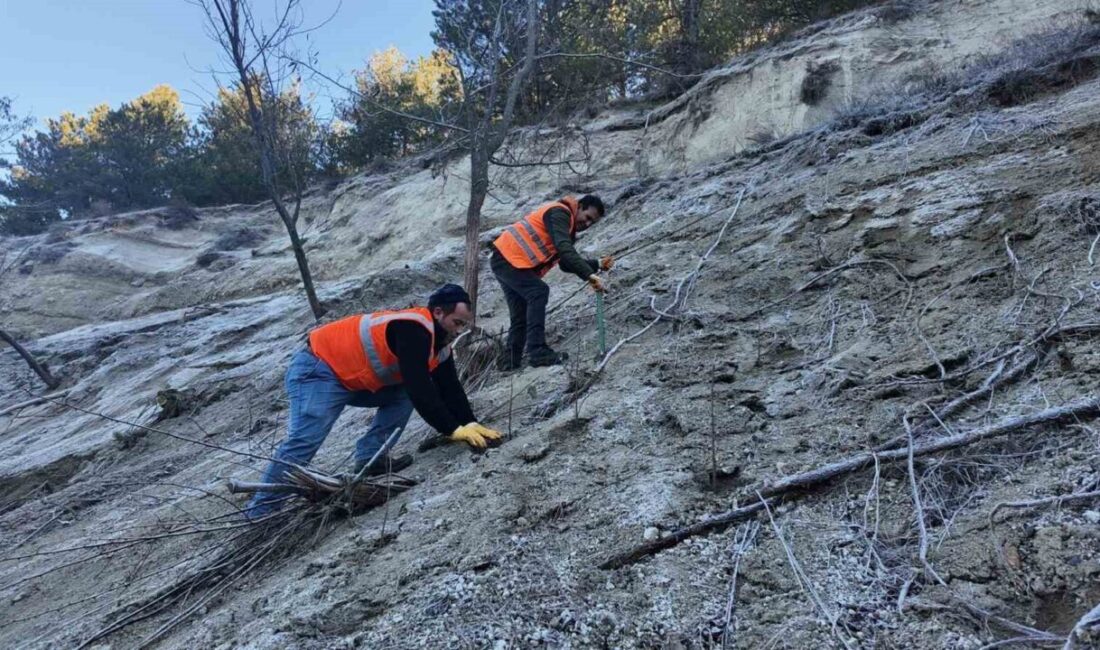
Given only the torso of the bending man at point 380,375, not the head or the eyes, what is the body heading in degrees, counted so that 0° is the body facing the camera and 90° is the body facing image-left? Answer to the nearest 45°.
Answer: approximately 270°

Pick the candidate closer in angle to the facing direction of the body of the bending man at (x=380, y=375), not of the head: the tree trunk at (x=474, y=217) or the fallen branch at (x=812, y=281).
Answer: the fallen branch

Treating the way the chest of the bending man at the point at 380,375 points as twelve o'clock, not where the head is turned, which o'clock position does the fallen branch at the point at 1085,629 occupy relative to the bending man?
The fallen branch is roughly at 2 o'clock from the bending man.

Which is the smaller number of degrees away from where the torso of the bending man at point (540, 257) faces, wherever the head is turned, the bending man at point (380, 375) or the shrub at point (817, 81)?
the shrub

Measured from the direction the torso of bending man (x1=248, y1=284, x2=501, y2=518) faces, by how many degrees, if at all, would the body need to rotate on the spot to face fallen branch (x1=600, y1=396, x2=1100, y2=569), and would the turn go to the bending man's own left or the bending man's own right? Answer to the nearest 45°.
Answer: approximately 45° to the bending man's own right

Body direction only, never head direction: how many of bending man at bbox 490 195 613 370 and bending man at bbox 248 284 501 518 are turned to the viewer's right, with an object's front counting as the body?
2

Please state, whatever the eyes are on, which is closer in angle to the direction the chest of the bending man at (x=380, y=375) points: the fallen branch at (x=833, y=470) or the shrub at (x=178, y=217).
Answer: the fallen branch

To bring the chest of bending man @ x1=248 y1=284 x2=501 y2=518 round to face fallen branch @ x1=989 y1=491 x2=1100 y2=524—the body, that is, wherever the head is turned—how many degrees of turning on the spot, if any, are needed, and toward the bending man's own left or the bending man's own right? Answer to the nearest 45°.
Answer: approximately 45° to the bending man's own right

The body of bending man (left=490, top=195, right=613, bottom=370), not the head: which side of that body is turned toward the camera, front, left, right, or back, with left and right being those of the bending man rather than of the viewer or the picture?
right

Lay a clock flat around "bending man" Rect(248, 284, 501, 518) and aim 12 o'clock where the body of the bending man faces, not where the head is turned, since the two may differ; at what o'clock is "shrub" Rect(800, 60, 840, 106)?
The shrub is roughly at 11 o'clock from the bending man.

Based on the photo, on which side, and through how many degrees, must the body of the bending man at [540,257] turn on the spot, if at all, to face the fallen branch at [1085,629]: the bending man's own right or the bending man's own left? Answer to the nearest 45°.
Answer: approximately 90° to the bending man's own right
